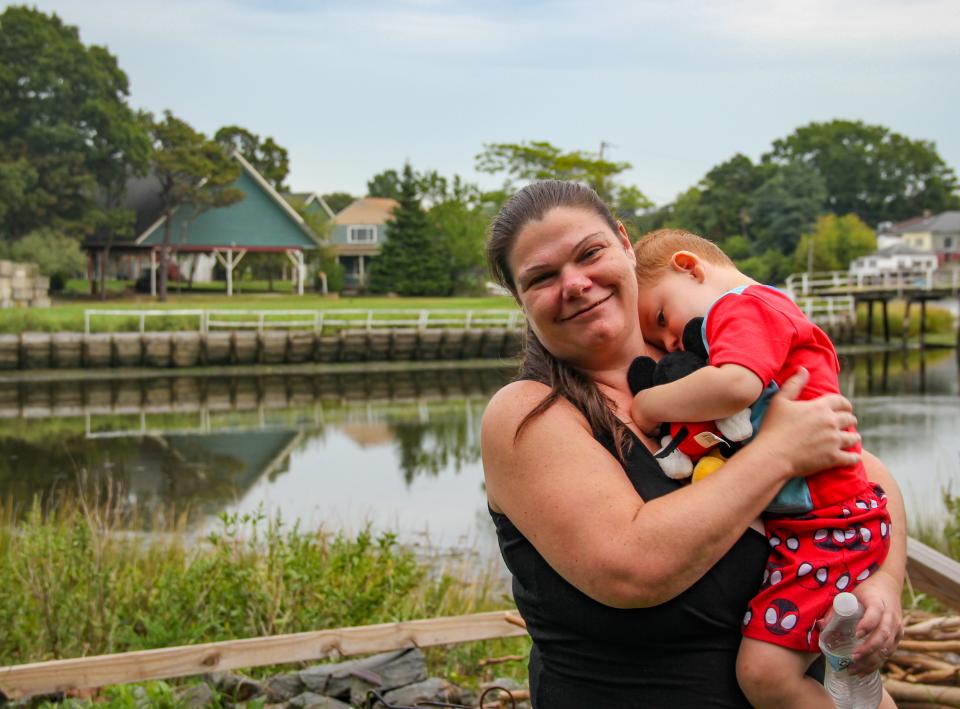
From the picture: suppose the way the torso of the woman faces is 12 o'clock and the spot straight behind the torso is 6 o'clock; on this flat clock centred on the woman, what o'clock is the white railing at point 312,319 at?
The white railing is roughly at 7 o'clock from the woman.

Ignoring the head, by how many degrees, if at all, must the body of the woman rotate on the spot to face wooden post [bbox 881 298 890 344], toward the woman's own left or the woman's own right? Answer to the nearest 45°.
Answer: approximately 135° to the woman's own left

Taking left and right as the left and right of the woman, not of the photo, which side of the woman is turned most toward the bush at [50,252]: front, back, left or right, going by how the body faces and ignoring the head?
back

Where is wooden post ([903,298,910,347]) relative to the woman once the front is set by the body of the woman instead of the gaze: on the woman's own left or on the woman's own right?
on the woman's own left

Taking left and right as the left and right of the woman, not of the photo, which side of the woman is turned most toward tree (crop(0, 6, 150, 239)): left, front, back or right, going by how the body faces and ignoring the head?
back

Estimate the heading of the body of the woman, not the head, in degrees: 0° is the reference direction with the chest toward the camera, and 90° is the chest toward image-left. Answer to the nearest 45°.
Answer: approximately 315°

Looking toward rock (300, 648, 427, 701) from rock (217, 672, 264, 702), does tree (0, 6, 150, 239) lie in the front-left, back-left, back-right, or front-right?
back-left

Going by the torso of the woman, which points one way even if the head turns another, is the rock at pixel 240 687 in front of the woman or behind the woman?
behind
